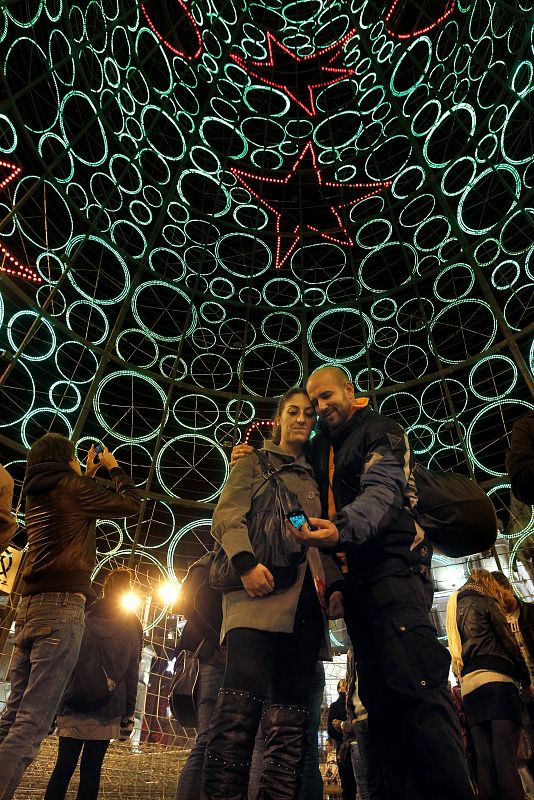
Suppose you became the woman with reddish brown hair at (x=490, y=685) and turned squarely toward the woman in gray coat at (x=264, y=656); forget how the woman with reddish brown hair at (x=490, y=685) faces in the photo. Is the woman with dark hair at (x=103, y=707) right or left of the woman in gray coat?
right

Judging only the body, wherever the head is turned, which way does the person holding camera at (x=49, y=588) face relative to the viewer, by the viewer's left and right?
facing away from the viewer and to the right of the viewer

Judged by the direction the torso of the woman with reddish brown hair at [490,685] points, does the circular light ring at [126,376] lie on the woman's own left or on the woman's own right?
on the woman's own left

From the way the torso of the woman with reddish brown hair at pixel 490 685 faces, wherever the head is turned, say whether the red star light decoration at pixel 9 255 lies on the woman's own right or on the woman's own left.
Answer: on the woman's own left
